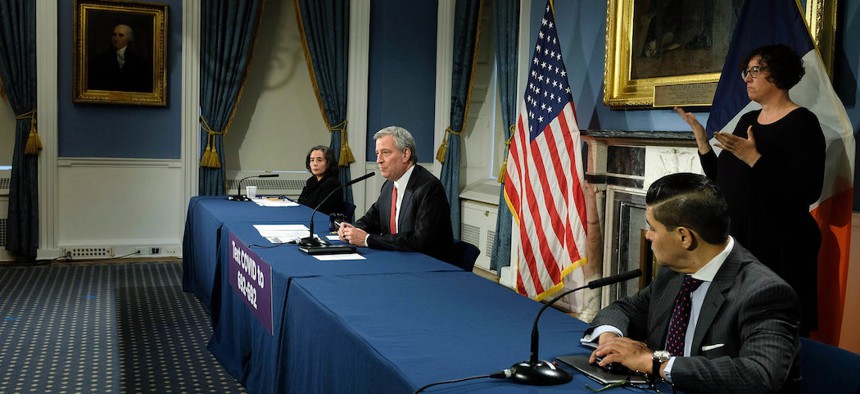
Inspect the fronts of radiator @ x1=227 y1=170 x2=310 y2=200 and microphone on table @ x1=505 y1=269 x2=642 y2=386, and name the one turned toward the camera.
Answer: the radiator

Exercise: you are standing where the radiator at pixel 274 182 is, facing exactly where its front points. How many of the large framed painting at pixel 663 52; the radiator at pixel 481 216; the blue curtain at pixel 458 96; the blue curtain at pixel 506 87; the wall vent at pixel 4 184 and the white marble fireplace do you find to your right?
1

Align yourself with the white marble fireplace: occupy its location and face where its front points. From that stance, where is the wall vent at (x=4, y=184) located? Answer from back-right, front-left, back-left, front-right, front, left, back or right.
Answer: front-right

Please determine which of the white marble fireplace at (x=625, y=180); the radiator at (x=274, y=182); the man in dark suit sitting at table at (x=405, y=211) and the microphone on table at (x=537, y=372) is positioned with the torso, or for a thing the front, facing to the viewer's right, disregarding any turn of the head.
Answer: the microphone on table

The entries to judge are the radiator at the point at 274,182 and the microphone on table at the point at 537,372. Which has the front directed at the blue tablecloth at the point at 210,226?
the radiator

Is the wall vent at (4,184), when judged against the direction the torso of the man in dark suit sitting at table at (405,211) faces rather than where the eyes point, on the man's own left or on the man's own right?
on the man's own right

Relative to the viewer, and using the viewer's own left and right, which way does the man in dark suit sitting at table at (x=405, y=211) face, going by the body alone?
facing the viewer and to the left of the viewer

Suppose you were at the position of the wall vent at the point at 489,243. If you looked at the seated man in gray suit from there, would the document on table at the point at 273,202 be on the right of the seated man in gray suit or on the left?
right

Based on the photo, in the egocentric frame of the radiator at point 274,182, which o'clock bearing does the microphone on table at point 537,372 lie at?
The microphone on table is roughly at 12 o'clock from the radiator.

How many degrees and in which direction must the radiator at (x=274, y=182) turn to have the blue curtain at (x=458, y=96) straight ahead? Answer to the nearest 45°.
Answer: approximately 90° to its left

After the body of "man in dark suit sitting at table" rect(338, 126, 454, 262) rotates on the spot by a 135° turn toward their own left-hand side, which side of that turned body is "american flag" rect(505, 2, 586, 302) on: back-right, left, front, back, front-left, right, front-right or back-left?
front-left

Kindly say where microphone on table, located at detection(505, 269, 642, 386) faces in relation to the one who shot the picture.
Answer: facing to the right of the viewer

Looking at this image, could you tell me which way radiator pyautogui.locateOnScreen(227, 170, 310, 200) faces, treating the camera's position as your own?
facing the viewer

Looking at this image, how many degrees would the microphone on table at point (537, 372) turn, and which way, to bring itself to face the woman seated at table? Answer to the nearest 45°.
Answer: approximately 135° to its left

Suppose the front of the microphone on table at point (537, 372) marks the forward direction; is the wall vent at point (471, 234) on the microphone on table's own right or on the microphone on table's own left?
on the microphone on table's own left

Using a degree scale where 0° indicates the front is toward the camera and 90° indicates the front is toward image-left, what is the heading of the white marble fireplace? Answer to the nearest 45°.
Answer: approximately 45°

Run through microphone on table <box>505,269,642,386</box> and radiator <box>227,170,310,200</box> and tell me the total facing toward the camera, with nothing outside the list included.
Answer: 1

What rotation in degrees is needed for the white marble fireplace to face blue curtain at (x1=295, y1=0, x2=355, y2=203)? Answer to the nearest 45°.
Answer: approximately 90° to its right

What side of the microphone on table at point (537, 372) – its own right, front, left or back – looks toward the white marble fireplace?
left

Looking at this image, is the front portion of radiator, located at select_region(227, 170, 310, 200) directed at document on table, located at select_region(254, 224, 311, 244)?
yes

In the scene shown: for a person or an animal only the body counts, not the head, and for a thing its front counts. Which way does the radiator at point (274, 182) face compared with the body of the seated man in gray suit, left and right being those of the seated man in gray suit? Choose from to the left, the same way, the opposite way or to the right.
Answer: to the left
